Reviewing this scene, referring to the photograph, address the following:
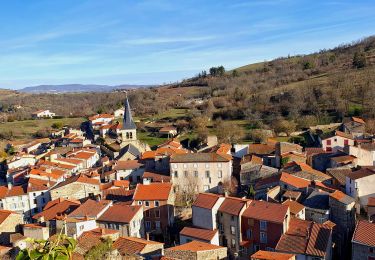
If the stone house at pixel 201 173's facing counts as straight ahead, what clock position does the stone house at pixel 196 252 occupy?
the stone house at pixel 196 252 is roughly at 12 o'clock from the stone house at pixel 201 173.

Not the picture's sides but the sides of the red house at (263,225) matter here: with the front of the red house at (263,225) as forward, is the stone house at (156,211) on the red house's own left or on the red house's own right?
on the red house's own right

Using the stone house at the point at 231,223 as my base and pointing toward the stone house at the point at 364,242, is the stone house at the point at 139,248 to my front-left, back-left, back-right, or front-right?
back-right

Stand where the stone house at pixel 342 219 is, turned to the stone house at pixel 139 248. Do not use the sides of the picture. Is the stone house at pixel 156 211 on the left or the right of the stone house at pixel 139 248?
right

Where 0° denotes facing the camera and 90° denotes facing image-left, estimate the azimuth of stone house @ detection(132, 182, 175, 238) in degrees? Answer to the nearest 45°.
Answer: approximately 0°

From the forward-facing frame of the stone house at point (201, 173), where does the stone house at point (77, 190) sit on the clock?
the stone house at point (77, 190) is roughly at 3 o'clock from the stone house at point (201, 173).
